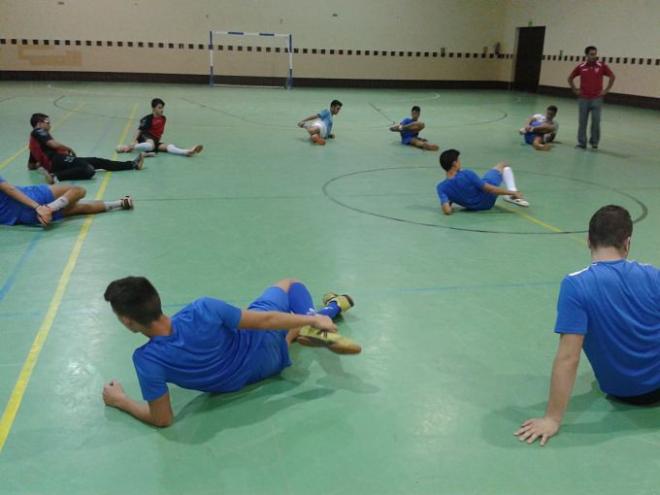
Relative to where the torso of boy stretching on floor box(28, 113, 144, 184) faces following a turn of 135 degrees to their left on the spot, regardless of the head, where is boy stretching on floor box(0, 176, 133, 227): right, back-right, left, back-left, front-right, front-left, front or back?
back-left

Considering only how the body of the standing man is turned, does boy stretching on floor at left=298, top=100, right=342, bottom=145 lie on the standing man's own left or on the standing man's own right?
on the standing man's own right

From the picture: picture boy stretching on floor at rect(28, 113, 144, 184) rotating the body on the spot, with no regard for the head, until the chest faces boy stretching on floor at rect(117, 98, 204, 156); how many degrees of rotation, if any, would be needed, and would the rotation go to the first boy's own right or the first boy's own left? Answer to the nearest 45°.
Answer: approximately 45° to the first boy's own left

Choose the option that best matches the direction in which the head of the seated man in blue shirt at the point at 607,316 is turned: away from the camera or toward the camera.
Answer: away from the camera

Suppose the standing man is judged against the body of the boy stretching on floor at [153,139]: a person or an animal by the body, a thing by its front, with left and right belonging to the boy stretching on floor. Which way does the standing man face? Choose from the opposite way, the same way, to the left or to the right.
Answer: to the right

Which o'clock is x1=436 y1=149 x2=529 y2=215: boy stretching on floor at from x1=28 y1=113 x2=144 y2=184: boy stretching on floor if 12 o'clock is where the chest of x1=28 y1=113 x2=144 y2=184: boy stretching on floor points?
x1=436 y1=149 x2=529 y2=215: boy stretching on floor is roughly at 1 o'clock from x1=28 y1=113 x2=144 y2=184: boy stretching on floor.

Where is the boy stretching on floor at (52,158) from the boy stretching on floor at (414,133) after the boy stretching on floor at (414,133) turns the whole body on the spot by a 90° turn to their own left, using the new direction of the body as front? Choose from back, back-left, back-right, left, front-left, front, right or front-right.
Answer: back

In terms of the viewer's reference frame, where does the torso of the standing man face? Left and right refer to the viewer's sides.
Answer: facing the viewer

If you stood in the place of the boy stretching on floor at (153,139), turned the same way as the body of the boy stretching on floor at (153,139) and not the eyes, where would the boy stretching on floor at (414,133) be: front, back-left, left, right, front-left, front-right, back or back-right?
front-left

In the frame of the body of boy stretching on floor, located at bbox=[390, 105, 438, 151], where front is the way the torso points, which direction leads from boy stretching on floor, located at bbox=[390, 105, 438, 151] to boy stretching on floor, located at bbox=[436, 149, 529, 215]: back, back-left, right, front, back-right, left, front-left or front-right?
front-right

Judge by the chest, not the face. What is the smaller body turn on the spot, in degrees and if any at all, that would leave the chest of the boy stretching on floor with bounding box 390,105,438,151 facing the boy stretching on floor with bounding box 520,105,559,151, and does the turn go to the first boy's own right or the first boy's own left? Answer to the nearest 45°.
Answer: approximately 45° to the first boy's own left

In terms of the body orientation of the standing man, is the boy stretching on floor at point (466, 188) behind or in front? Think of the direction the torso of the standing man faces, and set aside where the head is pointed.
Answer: in front
